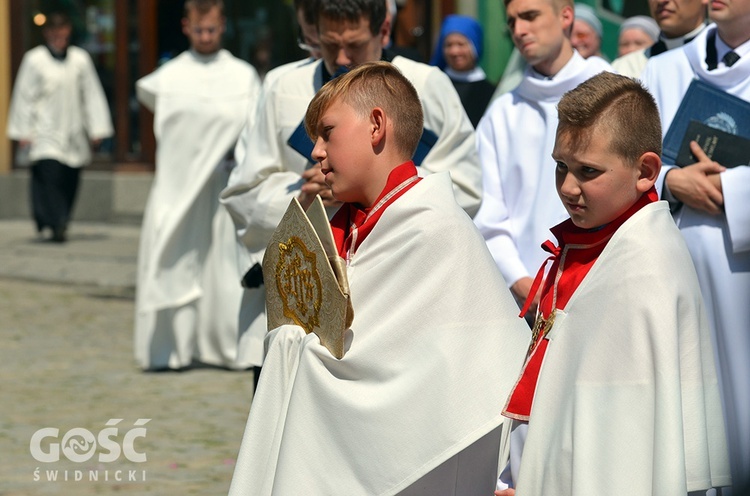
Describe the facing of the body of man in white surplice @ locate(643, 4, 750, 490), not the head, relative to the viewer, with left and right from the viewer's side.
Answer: facing the viewer and to the left of the viewer

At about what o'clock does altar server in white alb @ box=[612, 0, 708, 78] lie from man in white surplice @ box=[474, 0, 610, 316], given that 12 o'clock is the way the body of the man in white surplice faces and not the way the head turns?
The altar server in white alb is roughly at 6 o'clock from the man in white surplice.

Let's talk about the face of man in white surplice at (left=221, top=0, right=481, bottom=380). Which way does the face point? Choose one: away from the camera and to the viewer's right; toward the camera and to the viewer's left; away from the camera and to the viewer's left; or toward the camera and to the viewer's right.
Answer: toward the camera and to the viewer's left

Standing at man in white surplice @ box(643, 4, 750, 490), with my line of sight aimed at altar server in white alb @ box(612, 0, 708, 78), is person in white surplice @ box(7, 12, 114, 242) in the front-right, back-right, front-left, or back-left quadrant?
front-left

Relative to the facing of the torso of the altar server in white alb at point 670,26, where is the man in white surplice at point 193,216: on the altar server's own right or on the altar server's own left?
on the altar server's own right

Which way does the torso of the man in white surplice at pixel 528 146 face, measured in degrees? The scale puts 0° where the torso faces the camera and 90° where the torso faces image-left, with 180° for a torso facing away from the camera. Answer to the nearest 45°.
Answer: approximately 45°

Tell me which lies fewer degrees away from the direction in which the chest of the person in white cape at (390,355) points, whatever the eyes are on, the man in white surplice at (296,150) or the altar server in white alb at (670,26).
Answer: the man in white surplice

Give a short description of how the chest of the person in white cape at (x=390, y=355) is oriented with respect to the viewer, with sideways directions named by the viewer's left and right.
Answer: facing to the left of the viewer

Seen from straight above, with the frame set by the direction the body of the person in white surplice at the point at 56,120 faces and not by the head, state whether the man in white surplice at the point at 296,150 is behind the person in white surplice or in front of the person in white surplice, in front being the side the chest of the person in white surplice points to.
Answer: in front

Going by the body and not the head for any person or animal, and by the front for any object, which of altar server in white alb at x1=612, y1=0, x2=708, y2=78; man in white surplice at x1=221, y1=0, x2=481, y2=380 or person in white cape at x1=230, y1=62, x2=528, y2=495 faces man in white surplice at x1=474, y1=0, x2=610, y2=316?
altar server in white alb at x1=612, y1=0, x2=708, y2=78

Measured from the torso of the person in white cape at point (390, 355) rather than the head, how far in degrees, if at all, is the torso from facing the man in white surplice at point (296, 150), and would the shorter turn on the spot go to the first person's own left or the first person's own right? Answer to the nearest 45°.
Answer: approximately 90° to the first person's own right

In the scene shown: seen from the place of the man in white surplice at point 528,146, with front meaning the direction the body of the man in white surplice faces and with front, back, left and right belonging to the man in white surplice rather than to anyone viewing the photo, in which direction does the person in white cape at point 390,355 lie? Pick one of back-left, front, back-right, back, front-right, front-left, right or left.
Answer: front-left
